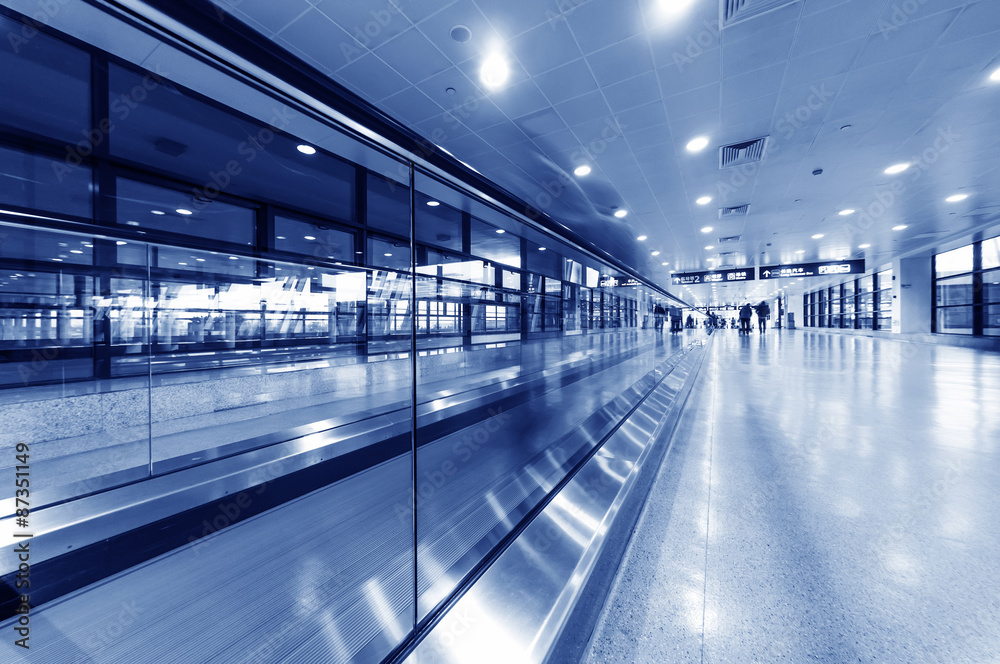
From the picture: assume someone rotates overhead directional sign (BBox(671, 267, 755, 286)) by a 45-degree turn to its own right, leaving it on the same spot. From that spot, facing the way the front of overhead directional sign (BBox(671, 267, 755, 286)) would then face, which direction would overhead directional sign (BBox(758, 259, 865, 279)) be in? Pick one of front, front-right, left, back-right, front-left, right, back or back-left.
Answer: back-left

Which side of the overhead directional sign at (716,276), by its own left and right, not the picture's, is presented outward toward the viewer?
front
